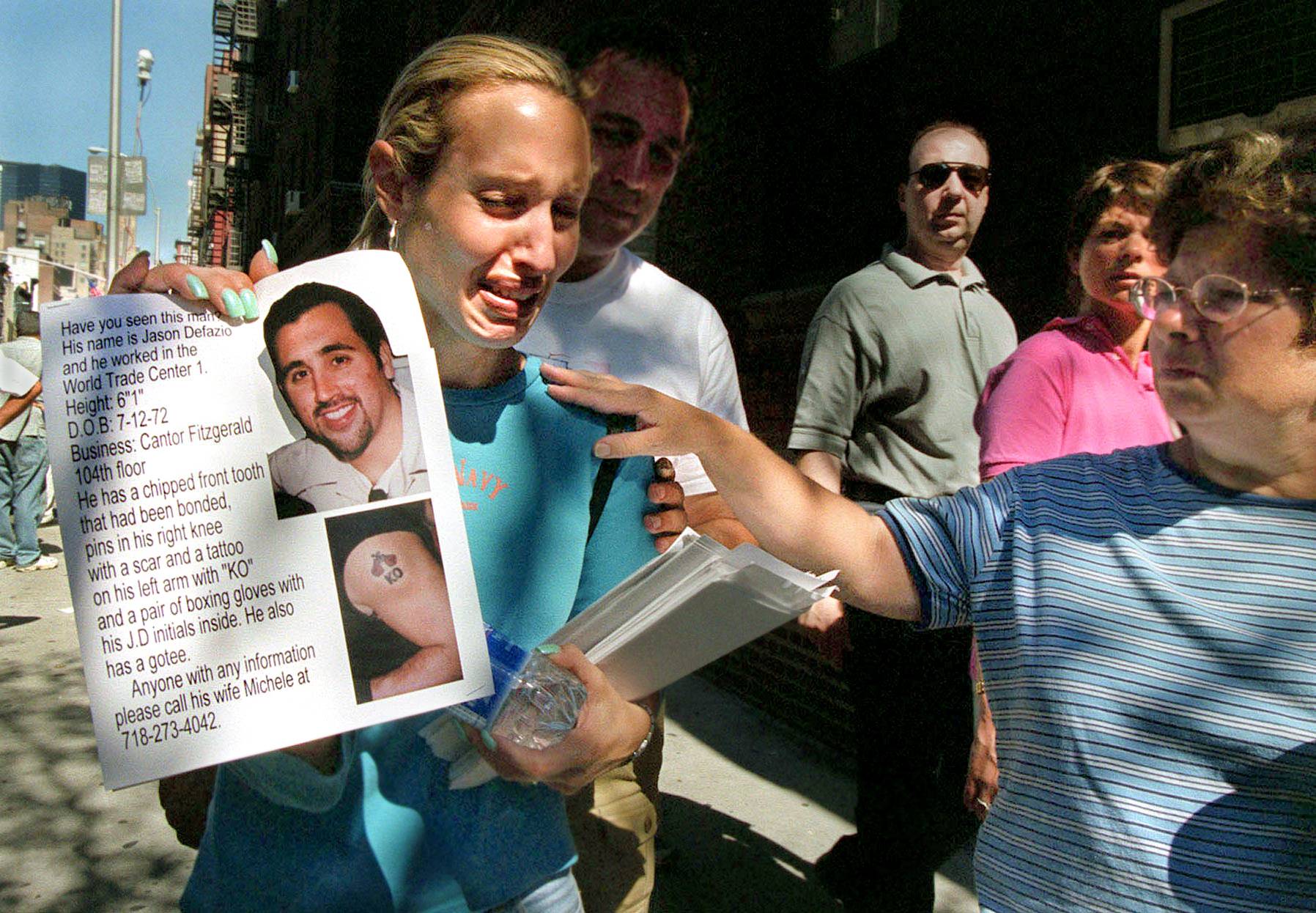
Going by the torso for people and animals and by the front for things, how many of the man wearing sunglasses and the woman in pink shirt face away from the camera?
0

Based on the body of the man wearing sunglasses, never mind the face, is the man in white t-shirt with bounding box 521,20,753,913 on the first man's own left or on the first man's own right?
on the first man's own right

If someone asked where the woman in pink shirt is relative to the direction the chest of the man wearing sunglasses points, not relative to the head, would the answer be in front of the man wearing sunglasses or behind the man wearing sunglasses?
in front

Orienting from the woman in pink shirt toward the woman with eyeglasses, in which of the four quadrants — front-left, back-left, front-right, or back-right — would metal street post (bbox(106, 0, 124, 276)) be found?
back-right

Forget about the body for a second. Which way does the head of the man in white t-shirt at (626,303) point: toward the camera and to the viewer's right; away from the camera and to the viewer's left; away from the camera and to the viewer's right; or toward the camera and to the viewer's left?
toward the camera and to the viewer's left

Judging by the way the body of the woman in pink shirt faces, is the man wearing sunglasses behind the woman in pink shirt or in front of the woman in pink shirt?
behind

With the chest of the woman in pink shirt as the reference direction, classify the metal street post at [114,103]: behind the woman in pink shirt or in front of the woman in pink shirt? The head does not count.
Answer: behind

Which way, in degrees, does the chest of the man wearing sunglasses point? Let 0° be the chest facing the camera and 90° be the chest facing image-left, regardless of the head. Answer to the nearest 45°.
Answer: approximately 315°

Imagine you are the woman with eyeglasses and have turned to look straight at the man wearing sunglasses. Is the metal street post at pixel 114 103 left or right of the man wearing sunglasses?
left
